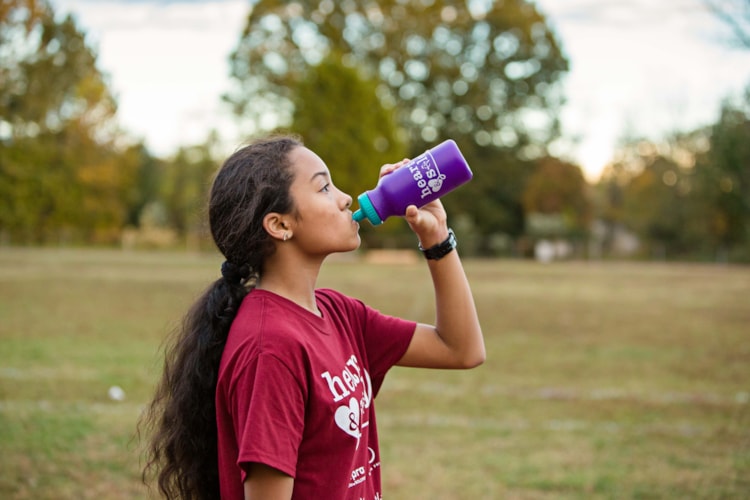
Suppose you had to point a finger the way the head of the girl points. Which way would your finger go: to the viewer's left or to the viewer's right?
to the viewer's right

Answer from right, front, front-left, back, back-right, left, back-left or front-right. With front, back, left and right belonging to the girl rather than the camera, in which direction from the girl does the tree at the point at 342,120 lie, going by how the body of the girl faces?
back-left

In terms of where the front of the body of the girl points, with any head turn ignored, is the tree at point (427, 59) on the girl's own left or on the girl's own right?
on the girl's own left

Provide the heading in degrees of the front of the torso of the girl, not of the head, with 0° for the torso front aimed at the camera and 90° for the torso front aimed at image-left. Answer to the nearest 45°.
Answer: approximately 315°

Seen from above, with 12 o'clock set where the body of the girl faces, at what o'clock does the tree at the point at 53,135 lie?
The tree is roughly at 7 o'clock from the girl.

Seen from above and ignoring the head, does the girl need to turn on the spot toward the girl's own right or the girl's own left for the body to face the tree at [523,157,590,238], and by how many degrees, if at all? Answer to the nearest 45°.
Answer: approximately 135° to the girl's own left
